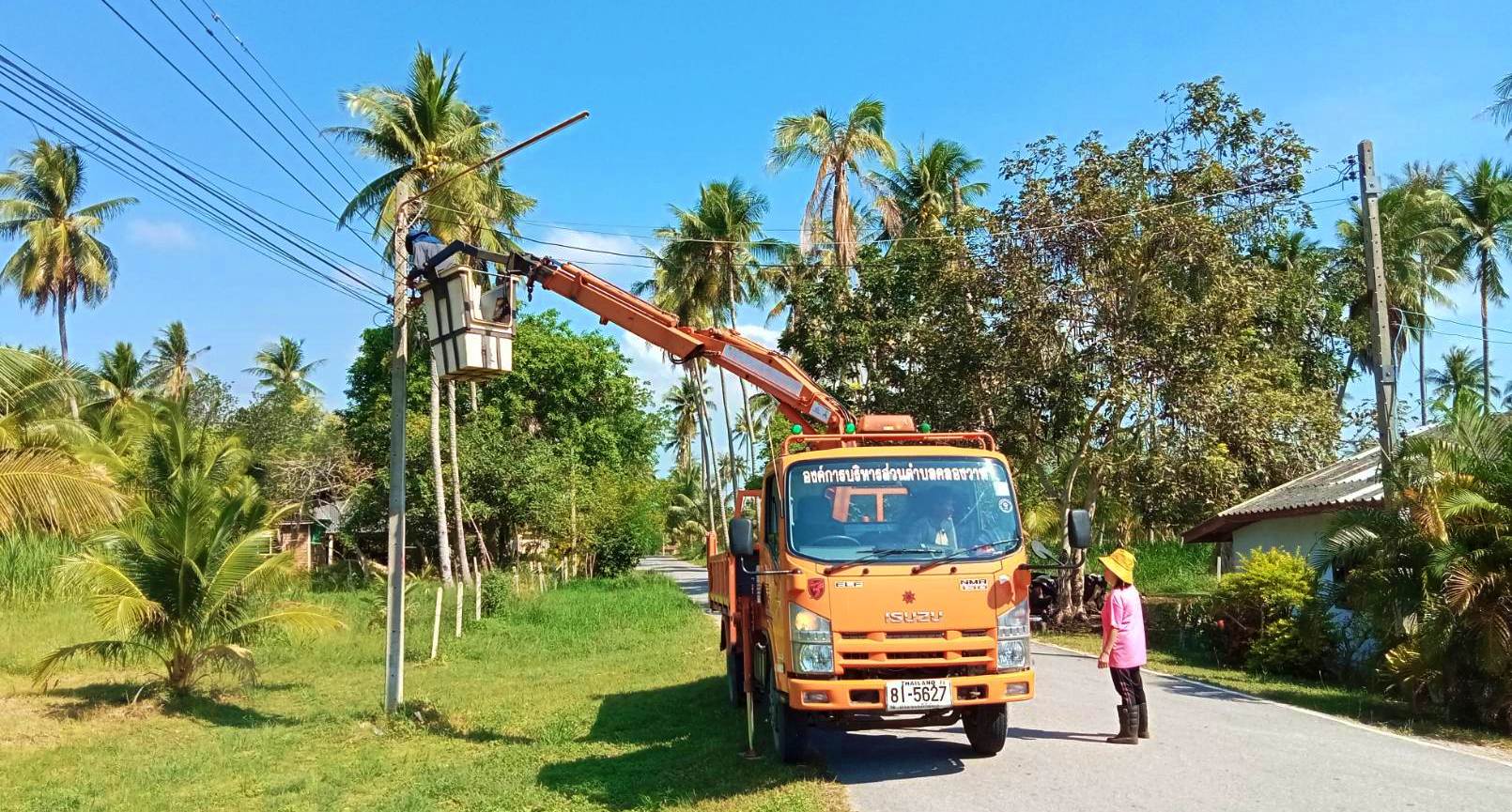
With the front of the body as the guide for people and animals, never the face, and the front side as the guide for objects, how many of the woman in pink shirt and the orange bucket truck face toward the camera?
1

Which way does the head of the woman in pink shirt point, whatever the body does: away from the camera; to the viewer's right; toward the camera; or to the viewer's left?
to the viewer's left

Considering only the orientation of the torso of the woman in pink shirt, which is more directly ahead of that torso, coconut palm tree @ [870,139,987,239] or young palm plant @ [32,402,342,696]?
the young palm plant

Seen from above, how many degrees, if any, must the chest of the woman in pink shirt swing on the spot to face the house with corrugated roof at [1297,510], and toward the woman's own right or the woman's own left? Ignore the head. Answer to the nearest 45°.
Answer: approximately 90° to the woman's own right

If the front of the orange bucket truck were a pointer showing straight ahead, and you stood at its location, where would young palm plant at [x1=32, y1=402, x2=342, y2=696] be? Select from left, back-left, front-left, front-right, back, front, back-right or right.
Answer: back-right

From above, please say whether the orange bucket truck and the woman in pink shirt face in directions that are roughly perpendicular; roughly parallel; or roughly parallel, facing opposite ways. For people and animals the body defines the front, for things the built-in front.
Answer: roughly perpendicular

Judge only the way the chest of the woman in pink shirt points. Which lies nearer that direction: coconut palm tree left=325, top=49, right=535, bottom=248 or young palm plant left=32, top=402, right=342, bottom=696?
the young palm plant

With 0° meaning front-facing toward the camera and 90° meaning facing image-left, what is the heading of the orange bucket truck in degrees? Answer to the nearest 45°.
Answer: approximately 0°

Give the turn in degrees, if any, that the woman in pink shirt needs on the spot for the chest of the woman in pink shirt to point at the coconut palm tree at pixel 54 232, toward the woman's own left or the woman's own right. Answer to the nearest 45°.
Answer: approximately 45° to the woman's own right

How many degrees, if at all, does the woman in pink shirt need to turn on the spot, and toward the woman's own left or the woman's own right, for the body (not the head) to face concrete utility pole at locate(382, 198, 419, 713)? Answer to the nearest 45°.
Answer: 0° — they already face it

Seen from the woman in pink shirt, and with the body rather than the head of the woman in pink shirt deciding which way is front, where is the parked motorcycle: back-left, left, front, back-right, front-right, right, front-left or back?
right

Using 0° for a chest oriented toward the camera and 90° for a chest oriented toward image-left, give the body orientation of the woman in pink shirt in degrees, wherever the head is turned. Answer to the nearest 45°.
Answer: approximately 90°
